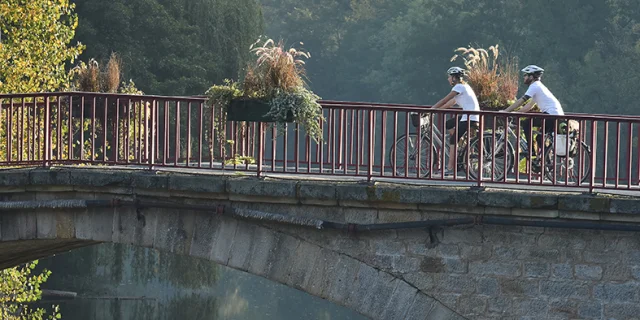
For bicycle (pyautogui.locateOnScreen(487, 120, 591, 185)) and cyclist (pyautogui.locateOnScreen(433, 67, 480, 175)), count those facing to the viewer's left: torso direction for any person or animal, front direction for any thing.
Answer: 2

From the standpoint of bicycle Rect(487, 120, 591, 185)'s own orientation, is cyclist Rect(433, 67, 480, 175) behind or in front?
in front

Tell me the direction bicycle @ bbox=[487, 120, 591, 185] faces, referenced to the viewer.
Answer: facing to the left of the viewer

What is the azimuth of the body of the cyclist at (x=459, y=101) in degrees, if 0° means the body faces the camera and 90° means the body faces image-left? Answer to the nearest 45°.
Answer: approximately 90°

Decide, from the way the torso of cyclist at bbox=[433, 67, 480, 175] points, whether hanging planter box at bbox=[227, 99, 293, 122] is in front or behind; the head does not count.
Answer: in front

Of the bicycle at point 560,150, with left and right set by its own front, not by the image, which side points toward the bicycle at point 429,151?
front

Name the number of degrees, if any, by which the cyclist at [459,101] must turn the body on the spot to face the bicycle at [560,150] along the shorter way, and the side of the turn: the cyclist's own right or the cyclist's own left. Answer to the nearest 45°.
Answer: approximately 180°

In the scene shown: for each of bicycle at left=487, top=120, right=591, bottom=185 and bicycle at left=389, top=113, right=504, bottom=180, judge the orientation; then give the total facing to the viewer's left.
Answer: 2

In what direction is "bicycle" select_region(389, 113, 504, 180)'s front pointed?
to the viewer's left
